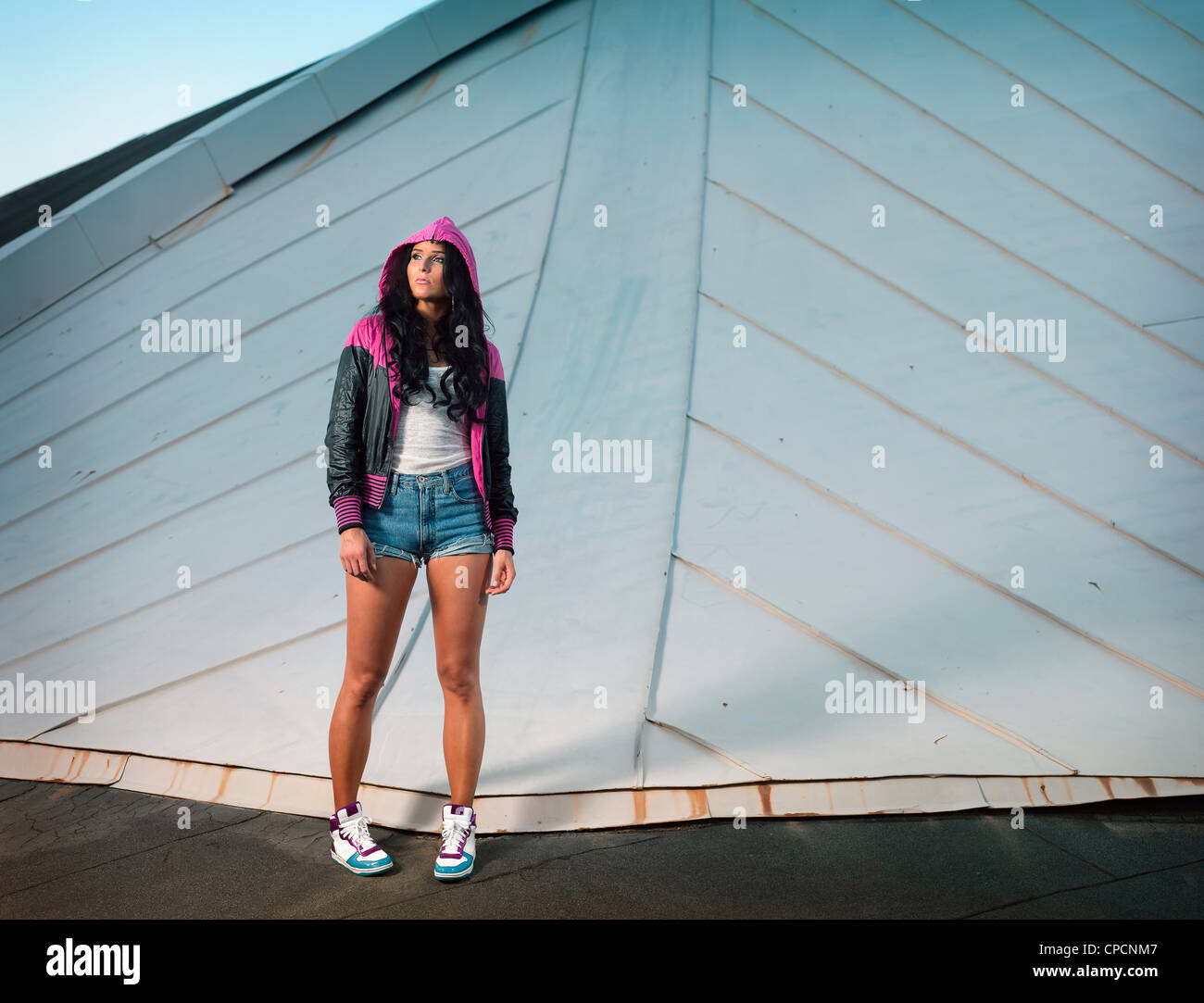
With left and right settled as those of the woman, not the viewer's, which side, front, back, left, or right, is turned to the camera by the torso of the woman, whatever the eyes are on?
front
